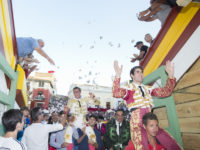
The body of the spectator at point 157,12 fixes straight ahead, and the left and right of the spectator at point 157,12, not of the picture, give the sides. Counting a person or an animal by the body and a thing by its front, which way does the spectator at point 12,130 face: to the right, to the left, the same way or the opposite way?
to the right

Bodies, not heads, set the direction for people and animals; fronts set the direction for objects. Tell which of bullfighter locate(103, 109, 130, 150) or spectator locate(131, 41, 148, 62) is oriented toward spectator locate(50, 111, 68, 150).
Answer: spectator locate(131, 41, 148, 62)

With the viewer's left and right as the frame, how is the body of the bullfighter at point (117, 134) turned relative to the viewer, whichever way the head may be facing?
facing the viewer

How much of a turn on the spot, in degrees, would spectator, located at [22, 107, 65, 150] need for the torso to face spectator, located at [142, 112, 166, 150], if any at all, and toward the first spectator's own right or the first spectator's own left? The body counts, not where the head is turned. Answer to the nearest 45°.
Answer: approximately 90° to the first spectator's own right

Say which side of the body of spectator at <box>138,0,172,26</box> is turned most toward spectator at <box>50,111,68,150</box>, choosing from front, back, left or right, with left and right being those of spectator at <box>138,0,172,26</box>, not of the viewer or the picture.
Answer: front

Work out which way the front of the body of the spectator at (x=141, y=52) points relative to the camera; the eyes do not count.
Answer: to the viewer's left

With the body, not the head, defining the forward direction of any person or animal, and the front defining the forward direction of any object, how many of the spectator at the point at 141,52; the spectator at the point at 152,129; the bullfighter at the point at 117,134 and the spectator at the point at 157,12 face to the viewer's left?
2

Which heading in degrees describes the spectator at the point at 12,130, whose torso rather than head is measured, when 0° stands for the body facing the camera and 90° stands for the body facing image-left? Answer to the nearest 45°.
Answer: approximately 225°

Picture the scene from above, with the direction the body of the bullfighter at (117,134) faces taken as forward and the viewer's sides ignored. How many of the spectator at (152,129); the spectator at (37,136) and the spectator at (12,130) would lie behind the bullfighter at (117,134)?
0

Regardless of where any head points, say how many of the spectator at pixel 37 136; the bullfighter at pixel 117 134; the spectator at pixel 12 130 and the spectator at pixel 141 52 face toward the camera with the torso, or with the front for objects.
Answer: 1
